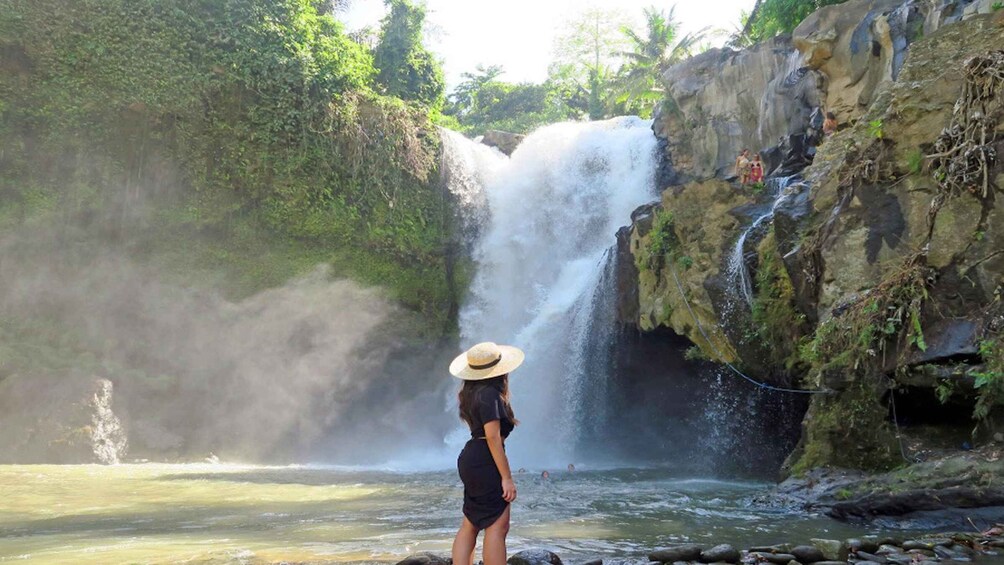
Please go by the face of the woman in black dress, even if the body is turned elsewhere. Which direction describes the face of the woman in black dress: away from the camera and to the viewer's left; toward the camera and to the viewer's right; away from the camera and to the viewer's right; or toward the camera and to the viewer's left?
away from the camera and to the viewer's right

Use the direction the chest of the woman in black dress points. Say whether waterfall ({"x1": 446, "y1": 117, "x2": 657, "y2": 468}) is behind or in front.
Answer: in front

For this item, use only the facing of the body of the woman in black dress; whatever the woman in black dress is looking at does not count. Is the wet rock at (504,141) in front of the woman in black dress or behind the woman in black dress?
in front

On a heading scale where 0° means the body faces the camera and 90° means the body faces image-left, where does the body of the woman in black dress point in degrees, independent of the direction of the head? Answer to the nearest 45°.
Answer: approximately 225°

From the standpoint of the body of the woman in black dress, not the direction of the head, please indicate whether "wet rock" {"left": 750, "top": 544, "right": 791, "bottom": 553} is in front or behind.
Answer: in front

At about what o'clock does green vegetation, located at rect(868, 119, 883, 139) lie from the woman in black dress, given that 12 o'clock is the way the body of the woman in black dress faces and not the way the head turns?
The green vegetation is roughly at 12 o'clock from the woman in black dress.
